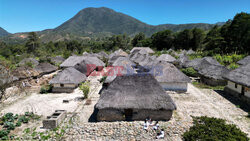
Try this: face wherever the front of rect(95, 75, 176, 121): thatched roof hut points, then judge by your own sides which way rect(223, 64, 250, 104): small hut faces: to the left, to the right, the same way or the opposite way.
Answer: to the right

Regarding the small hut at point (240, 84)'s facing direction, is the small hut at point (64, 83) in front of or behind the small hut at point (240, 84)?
in front

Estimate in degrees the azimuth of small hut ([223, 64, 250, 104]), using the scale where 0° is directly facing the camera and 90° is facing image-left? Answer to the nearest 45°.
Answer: approximately 45°

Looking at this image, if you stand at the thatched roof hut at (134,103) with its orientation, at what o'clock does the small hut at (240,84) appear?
The small hut is roughly at 8 o'clock from the thatched roof hut.

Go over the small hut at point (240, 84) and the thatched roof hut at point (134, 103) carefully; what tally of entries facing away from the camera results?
0

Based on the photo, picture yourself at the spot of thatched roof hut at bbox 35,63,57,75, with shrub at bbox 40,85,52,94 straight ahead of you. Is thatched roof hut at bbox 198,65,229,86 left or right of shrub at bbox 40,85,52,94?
left

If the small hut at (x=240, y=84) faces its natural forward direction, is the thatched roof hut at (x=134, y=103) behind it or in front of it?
in front

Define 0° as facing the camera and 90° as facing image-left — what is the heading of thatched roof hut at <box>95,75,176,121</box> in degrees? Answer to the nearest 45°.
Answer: approximately 0°

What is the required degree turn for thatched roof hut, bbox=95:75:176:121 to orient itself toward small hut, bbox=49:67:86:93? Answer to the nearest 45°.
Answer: approximately 135° to its right
